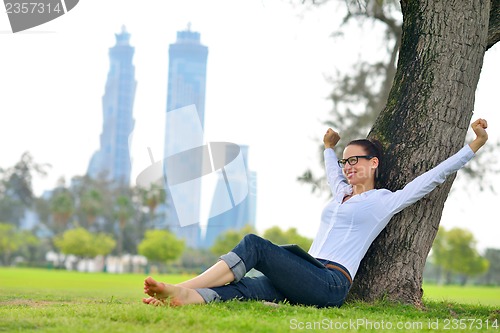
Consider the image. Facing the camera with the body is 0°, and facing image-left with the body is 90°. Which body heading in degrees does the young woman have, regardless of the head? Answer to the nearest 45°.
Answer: approximately 45°

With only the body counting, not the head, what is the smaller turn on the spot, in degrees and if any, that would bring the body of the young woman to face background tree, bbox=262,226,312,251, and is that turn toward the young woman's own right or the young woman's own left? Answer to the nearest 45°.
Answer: approximately 135° to the young woman's own right

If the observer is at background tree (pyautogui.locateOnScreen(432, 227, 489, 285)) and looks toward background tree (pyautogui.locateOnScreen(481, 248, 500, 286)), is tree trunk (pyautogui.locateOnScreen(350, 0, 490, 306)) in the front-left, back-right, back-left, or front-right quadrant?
back-right

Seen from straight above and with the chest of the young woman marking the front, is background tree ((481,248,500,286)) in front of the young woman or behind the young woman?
behind

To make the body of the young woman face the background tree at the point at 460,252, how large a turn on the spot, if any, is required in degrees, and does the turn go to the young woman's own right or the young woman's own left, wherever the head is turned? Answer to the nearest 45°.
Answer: approximately 135° to the young woman's own right
